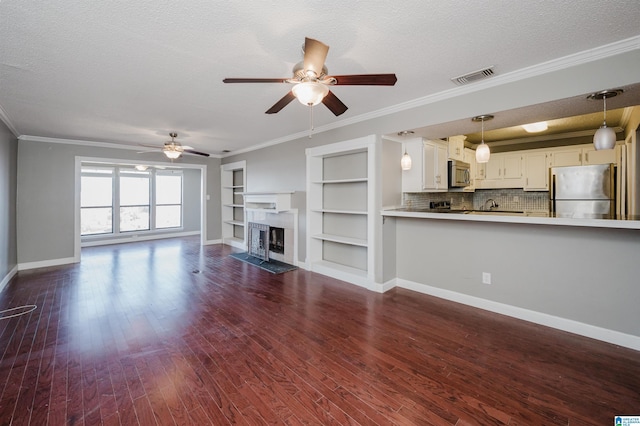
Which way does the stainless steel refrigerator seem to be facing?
toward the camera

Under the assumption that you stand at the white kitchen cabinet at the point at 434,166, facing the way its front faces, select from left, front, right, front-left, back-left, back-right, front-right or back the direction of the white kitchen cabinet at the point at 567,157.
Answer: left

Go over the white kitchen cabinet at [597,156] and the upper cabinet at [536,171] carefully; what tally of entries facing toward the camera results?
2

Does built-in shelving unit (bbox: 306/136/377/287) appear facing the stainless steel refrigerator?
no

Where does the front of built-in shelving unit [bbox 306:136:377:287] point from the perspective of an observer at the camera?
facing the viewer and to the left of the viewer

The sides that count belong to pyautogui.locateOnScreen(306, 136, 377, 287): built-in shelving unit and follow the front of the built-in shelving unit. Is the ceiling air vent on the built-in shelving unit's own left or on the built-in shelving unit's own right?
on the built-in shelving unit's own left

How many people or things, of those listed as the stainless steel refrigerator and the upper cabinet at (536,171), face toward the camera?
2

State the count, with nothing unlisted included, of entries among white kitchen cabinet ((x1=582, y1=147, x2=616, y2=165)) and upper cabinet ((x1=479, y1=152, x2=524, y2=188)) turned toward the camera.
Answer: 2

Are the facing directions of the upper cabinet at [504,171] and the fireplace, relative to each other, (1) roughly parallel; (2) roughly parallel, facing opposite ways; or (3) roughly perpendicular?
roughly parallel

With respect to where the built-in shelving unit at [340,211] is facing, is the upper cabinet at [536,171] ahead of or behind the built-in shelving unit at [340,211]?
behind

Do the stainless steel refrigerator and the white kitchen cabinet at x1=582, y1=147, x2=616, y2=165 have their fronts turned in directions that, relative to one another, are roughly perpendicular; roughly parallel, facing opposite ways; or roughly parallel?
roughly parallel

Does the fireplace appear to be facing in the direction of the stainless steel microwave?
no

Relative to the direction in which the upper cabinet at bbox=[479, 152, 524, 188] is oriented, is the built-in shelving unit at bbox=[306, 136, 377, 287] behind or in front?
in front

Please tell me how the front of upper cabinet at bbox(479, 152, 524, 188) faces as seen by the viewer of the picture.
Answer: facing the viewer

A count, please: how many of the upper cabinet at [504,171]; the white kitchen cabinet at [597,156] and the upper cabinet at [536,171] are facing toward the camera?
3
